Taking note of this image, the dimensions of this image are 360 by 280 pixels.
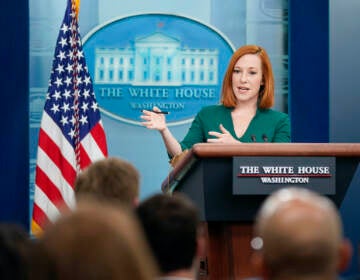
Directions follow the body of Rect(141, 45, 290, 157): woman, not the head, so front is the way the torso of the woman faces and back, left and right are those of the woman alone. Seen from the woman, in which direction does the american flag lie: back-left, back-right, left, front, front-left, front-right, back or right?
back-right

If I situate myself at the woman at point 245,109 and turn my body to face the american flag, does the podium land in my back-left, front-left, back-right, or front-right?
back-left

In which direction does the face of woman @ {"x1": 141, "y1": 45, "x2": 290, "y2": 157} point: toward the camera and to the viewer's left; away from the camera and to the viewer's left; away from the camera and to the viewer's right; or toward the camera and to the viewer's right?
toward the camera and to the viewer's left

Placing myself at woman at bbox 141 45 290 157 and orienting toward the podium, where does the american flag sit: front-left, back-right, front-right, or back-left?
back-right

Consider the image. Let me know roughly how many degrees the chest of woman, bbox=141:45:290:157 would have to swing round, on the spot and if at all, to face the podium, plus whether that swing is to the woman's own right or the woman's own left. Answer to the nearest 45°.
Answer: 0° — they already face it

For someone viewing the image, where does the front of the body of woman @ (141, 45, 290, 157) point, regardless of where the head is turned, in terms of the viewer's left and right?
facing the viewer

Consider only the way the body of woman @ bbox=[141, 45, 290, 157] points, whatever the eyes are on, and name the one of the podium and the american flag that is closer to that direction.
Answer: the podium
